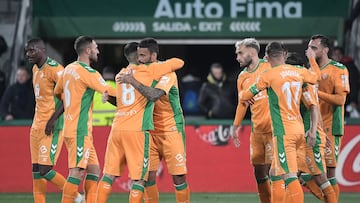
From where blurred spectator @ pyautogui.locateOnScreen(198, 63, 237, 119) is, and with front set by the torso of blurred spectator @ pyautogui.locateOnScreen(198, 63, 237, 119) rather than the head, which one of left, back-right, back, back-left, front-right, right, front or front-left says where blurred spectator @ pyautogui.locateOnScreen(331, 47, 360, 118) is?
left

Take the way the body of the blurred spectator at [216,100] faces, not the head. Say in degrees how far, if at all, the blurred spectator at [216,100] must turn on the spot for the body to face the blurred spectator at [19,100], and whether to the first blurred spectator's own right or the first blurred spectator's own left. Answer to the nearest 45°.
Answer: approximately 90° to the first blurred spectator's own right

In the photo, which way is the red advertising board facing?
toward the camera

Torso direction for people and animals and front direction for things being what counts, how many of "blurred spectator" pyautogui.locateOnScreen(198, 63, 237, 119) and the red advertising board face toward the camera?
2

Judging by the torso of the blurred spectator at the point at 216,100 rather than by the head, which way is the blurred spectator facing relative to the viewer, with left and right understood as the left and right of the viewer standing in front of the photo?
facing the viewer

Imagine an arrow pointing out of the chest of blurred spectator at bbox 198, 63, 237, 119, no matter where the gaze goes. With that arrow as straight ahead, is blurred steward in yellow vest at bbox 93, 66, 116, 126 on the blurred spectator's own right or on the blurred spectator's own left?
on the blurred spectator's own right

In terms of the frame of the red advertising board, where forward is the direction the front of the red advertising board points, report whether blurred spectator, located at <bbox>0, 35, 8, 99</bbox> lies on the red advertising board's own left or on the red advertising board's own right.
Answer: on the red advertising board's own right
